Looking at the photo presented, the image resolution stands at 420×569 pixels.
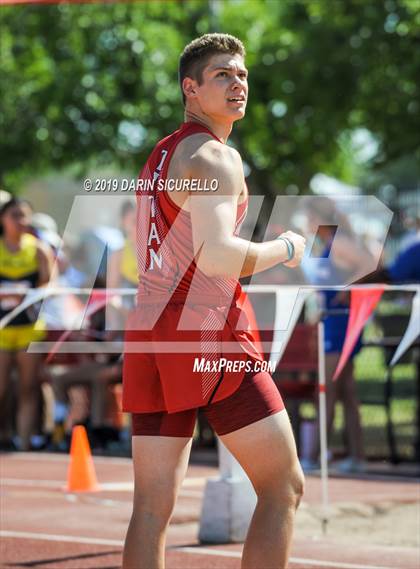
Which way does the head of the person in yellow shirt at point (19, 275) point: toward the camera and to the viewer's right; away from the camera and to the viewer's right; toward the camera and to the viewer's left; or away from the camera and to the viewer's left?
toward the camera and to the viewer's right

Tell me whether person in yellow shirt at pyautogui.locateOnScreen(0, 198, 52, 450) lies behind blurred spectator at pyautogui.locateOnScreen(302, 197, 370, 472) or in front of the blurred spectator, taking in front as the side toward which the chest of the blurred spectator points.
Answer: in front

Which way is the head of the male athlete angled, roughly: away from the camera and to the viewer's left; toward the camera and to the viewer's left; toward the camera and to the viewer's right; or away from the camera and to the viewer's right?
toward the camera and to the viewer's right

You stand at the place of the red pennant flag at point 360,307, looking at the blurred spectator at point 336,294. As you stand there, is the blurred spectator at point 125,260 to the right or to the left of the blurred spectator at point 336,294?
left
